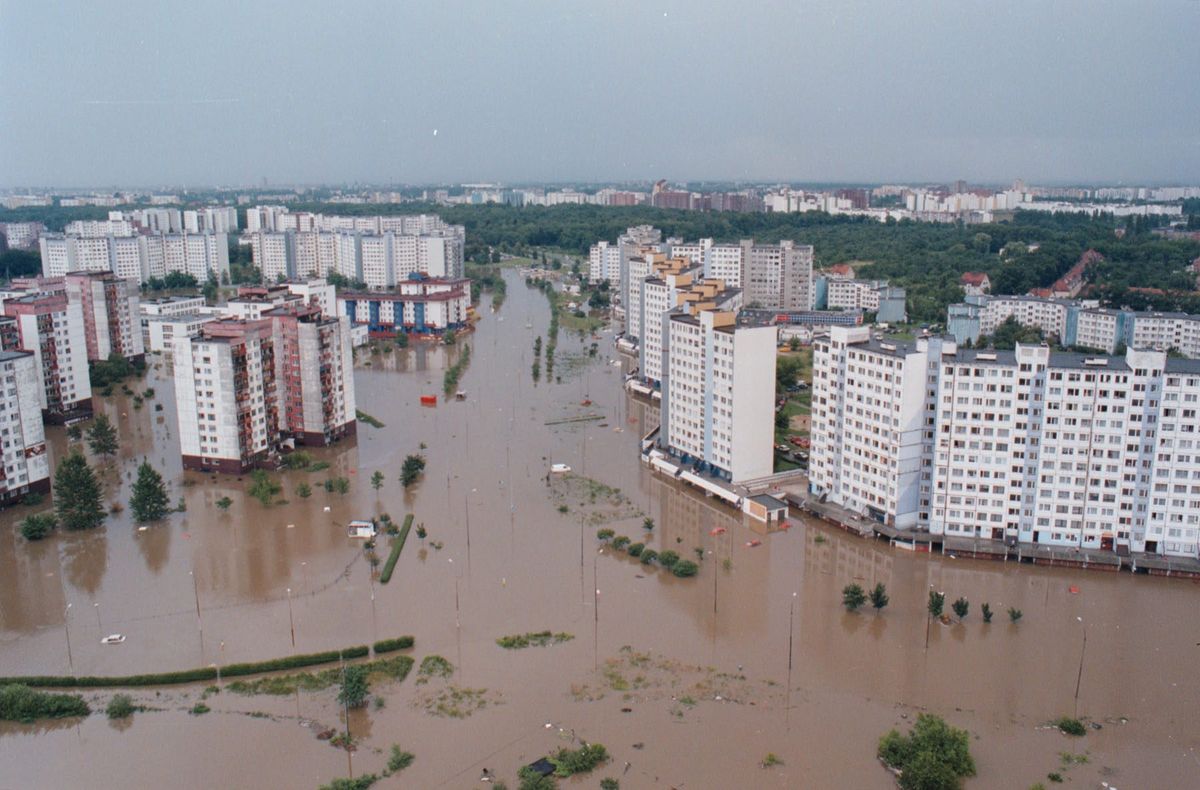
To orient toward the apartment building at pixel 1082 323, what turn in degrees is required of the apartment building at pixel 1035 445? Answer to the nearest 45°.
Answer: approximately 180°

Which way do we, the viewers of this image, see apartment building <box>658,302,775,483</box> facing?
facing the viewer and to the left of the viewer

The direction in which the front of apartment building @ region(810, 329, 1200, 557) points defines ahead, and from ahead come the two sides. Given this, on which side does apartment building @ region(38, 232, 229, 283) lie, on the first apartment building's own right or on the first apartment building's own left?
on the first apartment building's own right

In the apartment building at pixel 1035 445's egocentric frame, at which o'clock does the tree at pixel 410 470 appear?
The tree is roughly at 3 o'clock from the apartment building.

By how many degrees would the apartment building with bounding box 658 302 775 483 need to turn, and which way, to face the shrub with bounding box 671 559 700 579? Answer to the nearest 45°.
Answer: approximately 45° to its left

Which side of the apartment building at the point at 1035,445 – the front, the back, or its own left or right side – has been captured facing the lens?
front

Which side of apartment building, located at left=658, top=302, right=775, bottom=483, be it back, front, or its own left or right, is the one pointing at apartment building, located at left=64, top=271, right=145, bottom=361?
right

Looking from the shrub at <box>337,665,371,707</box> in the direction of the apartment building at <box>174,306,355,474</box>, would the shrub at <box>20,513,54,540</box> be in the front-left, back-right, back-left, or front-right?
front-left

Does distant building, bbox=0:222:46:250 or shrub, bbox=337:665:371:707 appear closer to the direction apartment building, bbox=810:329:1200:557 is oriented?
the shrub

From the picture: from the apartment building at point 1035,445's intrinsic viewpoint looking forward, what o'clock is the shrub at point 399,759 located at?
The shrub is roughly at 1 o'clock from the apartment building.

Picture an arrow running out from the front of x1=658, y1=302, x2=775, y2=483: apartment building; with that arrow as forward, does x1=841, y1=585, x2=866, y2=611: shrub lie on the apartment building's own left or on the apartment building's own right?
on the apartment building's own left

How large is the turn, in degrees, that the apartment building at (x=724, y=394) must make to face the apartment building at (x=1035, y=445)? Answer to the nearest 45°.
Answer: approximately 90° to its left

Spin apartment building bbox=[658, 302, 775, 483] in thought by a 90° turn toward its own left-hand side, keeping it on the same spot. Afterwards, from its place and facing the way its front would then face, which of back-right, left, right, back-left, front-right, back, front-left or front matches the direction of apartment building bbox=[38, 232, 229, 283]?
back

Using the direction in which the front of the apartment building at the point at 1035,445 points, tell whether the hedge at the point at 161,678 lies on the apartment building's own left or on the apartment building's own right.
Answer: on the apartment building's own right

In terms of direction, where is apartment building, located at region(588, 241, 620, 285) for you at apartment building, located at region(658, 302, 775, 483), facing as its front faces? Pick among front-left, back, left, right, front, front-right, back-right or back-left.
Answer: back-right

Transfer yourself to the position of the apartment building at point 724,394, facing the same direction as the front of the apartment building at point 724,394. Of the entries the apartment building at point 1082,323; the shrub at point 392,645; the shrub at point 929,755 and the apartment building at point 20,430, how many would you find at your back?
1

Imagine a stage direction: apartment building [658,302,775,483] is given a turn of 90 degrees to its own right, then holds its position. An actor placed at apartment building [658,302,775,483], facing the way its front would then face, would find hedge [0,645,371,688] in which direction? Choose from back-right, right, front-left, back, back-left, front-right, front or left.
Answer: left
